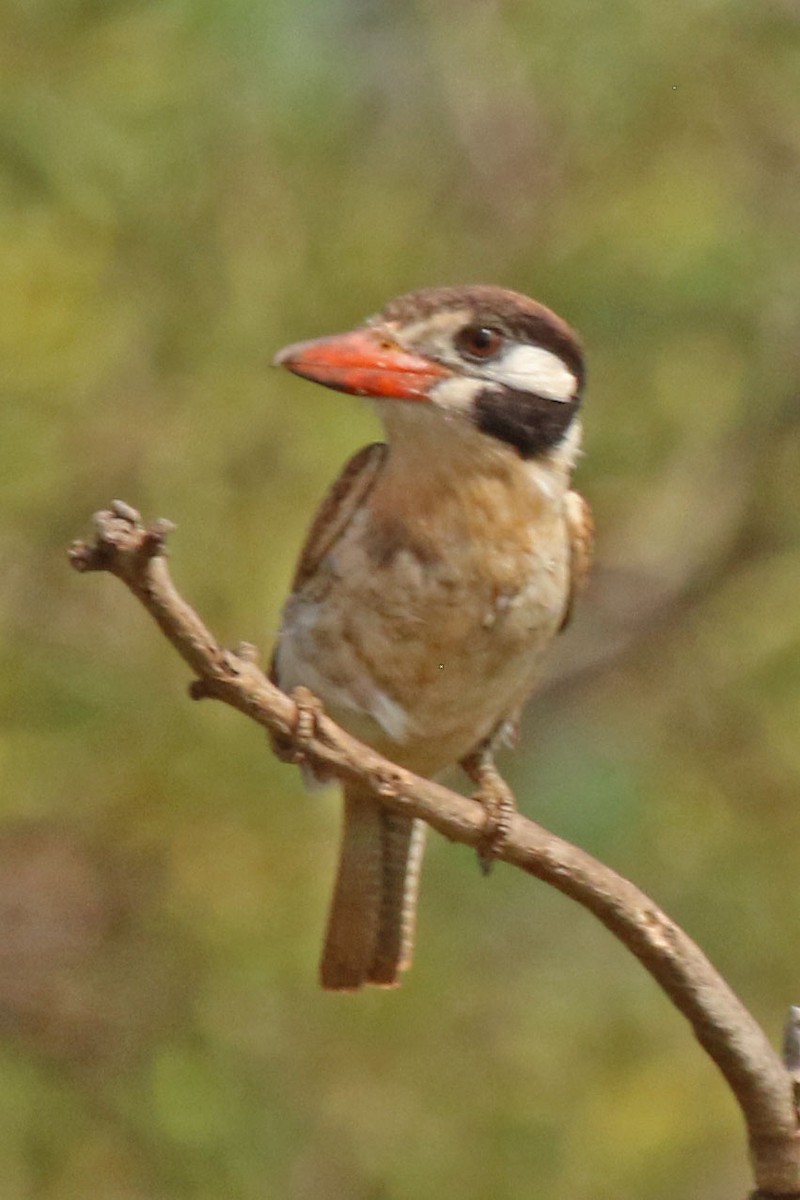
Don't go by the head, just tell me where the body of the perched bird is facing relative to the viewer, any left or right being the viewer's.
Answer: facing the viewer
